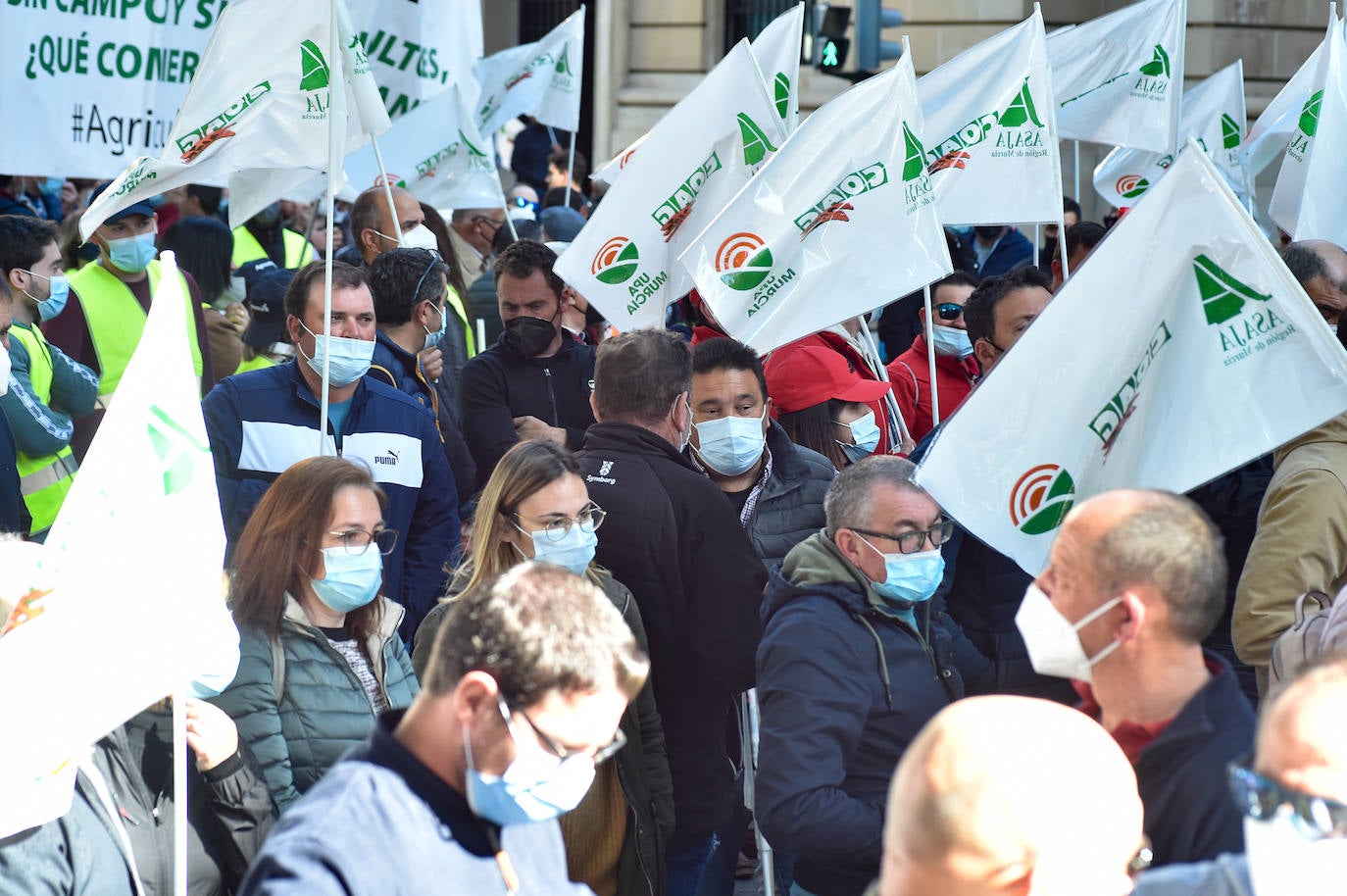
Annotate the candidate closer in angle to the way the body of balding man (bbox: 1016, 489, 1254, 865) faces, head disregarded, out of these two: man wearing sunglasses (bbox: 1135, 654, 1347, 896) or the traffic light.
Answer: the traffic light

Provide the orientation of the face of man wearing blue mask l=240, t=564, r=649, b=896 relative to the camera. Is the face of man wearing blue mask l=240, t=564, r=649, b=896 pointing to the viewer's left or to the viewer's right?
to the viewer's right

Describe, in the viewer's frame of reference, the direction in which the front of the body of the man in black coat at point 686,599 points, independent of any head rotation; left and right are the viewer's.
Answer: facing away from the viewer and to the right of the viewer

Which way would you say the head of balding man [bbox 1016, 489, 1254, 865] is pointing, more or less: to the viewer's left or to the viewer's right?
to the viewer's left

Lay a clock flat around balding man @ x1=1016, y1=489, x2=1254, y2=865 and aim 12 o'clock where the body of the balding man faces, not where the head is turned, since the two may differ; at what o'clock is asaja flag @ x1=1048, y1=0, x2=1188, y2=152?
The asaja flag is roughly at 3 o'clock from the balding man.

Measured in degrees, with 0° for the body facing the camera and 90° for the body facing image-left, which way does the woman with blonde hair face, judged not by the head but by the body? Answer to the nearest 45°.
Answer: approximately 315°

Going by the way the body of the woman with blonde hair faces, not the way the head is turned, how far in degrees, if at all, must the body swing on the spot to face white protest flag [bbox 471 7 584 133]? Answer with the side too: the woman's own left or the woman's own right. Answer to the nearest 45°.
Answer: approximately 135° to the woman's own left

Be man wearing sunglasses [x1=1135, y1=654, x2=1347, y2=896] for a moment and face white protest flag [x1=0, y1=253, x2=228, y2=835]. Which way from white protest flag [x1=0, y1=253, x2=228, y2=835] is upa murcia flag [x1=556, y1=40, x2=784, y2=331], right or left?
right

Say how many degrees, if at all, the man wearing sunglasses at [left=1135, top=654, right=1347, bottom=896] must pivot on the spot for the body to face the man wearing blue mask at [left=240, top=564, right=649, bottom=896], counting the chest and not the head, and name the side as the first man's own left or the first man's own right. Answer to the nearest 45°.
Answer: approximately 45° to the first man's own right

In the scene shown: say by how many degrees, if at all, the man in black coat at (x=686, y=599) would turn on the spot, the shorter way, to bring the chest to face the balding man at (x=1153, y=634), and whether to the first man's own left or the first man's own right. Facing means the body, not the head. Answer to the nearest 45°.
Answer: approximately 90° to the first man's own right
